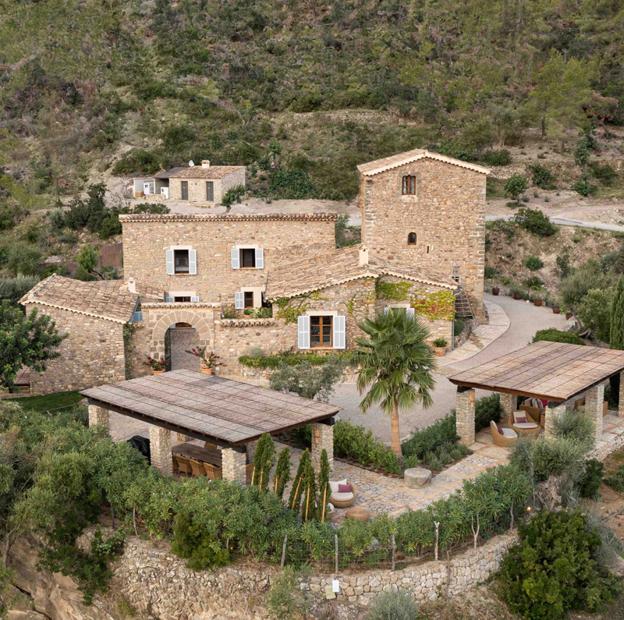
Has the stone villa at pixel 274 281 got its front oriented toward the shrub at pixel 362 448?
yes

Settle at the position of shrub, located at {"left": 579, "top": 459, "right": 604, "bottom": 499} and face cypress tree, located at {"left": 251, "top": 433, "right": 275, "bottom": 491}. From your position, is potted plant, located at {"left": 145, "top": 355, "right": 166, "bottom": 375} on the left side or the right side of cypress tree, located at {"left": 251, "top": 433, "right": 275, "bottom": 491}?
right

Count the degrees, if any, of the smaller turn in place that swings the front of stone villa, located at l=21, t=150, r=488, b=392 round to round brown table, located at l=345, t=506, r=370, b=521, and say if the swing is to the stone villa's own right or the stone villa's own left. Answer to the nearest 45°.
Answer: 0° — it already faces it

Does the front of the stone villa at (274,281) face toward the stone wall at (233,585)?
yes

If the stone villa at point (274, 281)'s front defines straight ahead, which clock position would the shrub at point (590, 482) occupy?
The shrub is roughly at 11 o'clock from the stone villa.

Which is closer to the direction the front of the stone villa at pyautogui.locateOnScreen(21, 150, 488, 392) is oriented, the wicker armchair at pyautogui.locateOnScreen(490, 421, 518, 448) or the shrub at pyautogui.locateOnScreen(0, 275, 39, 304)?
the wicker armchair

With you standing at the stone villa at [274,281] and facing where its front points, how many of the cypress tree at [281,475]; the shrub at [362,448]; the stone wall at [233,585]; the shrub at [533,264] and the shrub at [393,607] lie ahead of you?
4

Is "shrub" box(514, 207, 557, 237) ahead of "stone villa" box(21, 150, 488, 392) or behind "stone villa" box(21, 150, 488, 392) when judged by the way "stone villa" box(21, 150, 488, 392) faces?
behind

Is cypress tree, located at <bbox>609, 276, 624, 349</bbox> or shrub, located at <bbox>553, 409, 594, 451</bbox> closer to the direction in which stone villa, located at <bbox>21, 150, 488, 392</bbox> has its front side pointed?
the shrub

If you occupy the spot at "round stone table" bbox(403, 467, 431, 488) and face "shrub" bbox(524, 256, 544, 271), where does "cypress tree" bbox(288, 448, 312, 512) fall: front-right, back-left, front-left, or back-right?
back-left

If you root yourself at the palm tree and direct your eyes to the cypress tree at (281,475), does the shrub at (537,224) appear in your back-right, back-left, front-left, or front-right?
back-right

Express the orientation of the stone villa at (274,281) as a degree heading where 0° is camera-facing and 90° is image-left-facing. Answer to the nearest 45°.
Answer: approximately 0°

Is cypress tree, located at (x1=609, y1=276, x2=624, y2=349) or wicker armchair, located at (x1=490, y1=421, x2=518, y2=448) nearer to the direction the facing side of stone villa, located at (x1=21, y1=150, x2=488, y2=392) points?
the wicker armchair

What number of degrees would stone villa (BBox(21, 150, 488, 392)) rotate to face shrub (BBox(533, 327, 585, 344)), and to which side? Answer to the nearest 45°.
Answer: approximately 45° to its left
